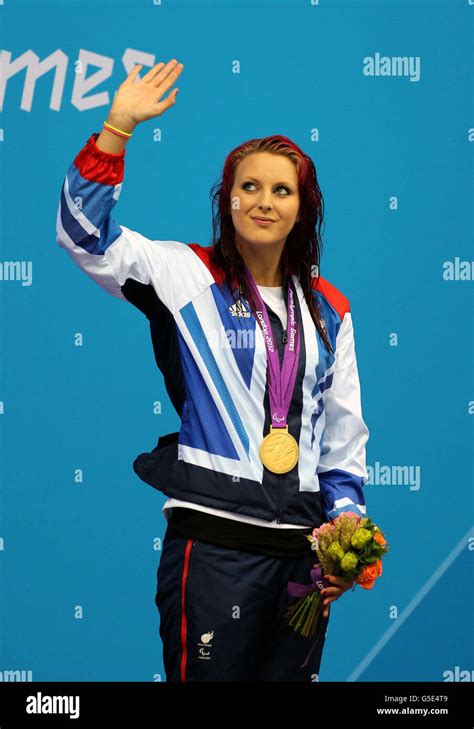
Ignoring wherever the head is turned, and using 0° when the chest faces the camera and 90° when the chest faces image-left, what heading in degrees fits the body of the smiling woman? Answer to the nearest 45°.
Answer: approximately 315°
